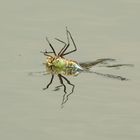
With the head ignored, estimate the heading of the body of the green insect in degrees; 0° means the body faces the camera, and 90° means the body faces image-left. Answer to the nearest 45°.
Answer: approximately 90°
